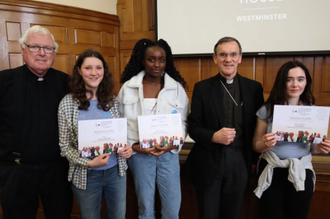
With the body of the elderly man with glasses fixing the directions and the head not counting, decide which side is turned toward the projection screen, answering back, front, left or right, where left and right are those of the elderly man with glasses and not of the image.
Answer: left

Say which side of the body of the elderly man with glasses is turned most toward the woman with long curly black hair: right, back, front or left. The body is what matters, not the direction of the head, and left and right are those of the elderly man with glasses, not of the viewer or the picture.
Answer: left

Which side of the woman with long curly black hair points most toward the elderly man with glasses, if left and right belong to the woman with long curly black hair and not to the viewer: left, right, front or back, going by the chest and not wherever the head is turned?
right

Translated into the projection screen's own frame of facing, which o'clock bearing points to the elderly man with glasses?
The elderly man with glasses is roughly at 1 o'clock from the projection screen.

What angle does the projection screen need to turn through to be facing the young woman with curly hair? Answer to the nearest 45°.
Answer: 0° — it already faces them

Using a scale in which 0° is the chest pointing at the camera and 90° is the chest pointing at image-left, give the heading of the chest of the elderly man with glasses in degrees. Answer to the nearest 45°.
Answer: approximately 0°
